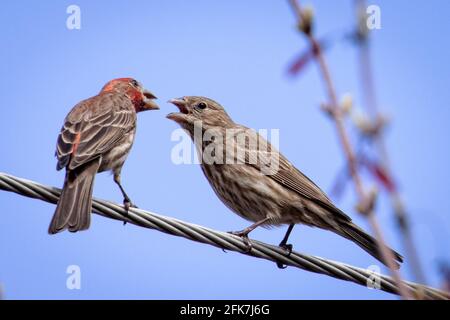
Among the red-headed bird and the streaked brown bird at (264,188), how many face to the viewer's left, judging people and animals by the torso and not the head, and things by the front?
1

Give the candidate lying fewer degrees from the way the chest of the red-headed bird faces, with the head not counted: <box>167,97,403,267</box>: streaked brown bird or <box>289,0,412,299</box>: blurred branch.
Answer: the streaked brown bird

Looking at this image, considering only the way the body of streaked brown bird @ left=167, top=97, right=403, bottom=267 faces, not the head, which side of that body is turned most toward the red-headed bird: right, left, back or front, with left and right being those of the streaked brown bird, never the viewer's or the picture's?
front

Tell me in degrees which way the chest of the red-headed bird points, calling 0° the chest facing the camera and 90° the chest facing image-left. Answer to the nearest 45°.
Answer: approximately 225°

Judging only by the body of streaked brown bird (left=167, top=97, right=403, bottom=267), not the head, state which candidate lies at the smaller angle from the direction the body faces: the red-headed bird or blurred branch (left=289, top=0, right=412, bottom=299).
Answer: the red-headed bird

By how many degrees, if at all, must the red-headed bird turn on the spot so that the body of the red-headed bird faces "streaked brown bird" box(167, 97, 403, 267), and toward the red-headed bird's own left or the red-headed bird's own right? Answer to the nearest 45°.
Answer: approximately 45° to the red-headed bird's own right

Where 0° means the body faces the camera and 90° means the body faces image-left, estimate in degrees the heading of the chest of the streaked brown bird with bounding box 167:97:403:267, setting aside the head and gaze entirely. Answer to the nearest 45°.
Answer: approximately 90°

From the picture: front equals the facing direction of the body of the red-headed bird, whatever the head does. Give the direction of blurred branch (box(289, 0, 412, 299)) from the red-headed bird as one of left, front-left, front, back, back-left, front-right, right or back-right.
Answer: back-right

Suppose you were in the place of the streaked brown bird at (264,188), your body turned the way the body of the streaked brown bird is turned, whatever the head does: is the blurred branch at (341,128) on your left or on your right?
on your left
